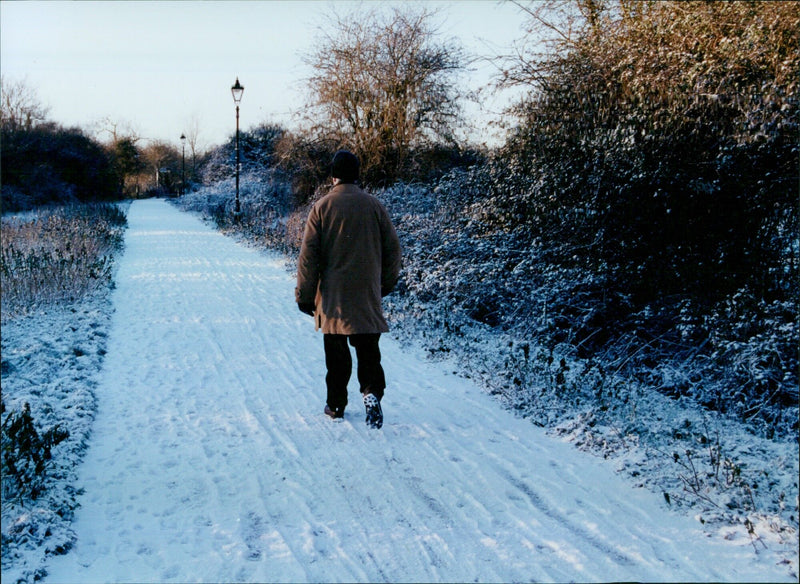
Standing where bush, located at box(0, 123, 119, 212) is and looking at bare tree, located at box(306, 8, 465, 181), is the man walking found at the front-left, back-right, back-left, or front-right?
front-right

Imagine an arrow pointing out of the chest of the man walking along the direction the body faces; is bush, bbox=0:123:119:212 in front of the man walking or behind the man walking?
in front

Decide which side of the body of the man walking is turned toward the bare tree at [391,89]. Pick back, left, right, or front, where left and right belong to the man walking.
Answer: front

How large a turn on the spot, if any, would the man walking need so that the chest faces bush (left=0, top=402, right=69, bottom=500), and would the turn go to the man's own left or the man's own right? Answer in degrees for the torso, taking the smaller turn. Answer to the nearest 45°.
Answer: approximately 135° to the man's own left

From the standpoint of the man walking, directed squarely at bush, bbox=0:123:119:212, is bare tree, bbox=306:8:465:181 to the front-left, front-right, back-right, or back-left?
front-right

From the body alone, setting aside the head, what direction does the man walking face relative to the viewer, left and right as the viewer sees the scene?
facing away from the viewer
